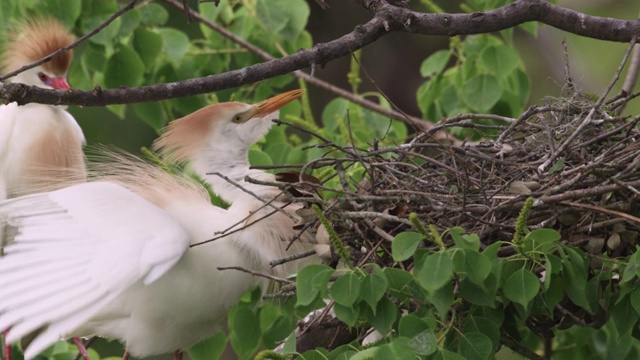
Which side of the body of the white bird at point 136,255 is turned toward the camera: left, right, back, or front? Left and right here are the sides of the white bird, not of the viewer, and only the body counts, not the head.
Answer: right

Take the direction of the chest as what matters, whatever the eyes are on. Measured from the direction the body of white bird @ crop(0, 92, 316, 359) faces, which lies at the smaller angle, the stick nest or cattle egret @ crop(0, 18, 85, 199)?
the stick nest

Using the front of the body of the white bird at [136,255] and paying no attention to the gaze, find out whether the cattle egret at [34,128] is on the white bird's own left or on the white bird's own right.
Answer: on the white bird's own left

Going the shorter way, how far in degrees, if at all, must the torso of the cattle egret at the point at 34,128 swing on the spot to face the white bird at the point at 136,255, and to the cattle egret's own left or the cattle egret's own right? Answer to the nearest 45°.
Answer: approximately 45° to the cattle egret's own right

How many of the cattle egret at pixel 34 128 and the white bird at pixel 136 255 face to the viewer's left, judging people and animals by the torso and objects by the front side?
0

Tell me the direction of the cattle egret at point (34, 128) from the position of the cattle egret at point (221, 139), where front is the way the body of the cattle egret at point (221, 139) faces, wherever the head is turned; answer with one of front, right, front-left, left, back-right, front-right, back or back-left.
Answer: back-left

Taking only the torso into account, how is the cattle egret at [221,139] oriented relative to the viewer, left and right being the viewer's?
facing to the right of the viewer

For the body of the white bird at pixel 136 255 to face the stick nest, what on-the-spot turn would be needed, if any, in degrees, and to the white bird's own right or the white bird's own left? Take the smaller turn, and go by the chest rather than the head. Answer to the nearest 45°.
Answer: approximately 45° to the white bird's own right

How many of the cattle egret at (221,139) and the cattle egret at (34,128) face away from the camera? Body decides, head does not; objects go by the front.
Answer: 0

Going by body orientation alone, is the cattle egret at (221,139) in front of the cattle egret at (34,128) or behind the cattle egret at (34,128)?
in front

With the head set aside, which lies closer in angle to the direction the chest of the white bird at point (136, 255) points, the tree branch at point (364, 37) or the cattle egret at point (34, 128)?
the tree branch

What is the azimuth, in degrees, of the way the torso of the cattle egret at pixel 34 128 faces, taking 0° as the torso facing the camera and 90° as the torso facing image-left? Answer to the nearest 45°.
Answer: approximately 315°
